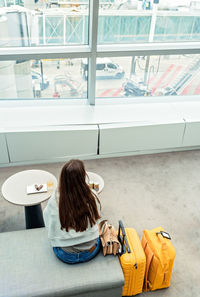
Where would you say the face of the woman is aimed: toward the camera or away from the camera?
away from the camera

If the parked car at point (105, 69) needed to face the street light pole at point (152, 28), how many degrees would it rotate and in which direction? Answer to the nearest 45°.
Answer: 0° — it already faces it

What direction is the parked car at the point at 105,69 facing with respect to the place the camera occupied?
facing to the right of the viewer

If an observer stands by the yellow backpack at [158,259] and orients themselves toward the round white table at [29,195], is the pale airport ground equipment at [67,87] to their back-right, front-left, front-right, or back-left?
front-right

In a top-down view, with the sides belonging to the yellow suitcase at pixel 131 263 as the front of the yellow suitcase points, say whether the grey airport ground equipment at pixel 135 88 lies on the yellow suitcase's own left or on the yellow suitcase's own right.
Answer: on the yellow suitcase's own left
